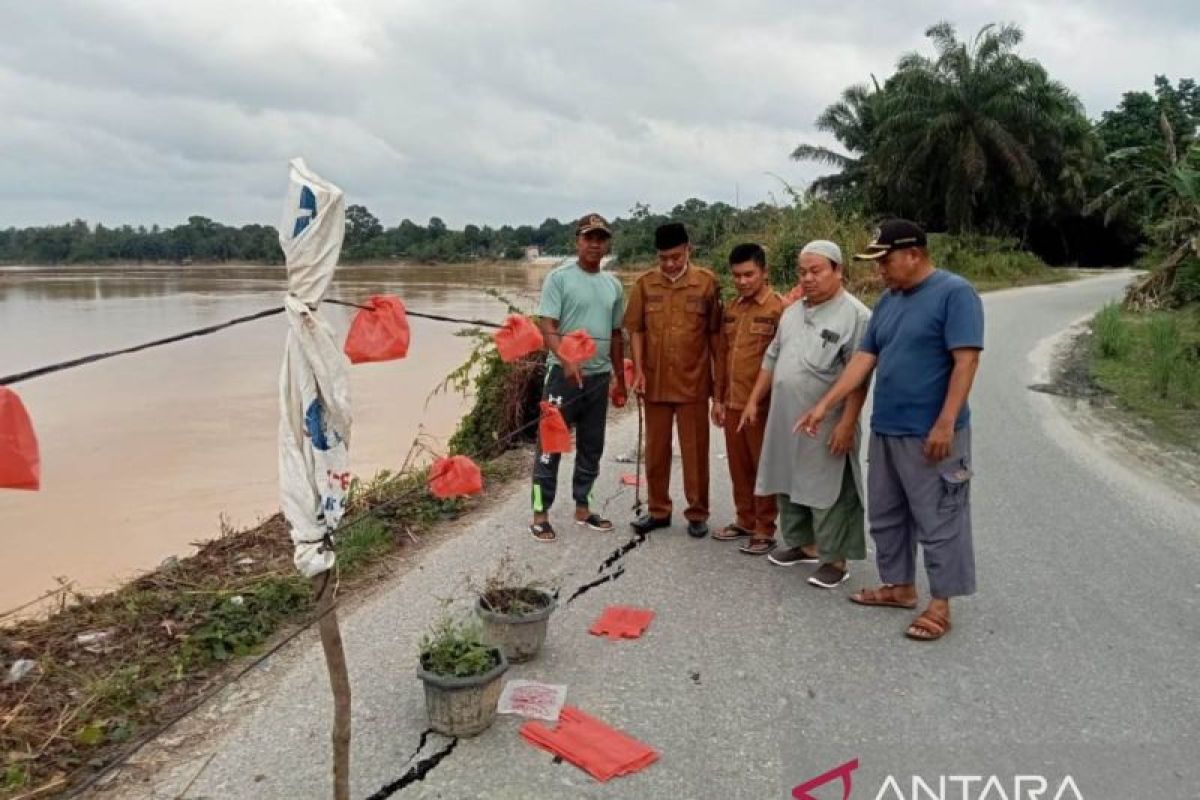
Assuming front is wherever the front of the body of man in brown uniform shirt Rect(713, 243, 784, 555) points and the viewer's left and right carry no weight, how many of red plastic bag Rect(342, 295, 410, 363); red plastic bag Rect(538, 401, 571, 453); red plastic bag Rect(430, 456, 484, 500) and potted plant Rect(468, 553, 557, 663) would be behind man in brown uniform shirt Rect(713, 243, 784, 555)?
0

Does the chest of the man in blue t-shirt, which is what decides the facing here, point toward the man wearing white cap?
no

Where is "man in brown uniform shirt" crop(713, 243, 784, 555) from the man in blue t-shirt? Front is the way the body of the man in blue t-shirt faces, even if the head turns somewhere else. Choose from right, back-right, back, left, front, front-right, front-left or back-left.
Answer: right

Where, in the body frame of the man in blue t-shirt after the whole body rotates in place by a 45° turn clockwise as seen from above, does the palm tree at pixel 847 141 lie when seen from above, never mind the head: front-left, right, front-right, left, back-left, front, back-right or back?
right

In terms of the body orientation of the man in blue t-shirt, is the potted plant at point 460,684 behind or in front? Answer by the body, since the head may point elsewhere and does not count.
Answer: in front

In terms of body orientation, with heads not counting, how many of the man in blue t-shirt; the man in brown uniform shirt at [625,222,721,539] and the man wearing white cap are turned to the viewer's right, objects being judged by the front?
0

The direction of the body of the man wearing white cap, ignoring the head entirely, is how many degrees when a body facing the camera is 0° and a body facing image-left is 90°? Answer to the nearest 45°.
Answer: approximately 45°

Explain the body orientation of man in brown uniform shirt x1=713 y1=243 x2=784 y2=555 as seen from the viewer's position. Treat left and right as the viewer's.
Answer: facing the viewer and to the left of the viewer

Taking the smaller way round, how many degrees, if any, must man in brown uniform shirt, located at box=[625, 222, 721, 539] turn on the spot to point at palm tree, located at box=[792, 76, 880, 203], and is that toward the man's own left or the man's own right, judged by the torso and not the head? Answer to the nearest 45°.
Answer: approximately 180°

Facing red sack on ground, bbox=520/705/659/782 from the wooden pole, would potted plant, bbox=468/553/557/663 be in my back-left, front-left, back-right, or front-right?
front-left

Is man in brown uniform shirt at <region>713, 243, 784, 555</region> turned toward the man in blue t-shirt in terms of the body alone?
no

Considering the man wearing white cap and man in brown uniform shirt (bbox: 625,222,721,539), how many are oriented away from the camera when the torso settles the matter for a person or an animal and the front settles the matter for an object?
0

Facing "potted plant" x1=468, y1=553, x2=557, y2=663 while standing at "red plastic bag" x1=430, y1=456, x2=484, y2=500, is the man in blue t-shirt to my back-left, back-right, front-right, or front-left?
front-left

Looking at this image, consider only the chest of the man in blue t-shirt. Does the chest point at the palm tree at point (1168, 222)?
no

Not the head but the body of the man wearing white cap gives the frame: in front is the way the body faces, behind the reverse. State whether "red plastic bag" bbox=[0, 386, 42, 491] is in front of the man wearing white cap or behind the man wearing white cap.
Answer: in front

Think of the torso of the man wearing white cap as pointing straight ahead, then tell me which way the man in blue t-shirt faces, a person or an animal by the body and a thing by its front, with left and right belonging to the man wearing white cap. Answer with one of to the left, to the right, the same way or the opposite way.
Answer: the same way

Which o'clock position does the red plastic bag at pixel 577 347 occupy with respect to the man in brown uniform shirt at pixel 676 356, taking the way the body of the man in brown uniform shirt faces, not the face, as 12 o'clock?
The red plastic bag is roughly at 2 o'clock from the man in brown uniform shirt.

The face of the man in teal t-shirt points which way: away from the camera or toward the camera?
toward the camera

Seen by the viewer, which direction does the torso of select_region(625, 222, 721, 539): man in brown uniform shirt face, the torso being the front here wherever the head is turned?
toward the camera

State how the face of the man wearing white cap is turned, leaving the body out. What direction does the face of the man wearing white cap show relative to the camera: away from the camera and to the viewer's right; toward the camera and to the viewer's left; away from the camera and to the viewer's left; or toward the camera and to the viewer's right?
toward the camera and to the viewer's left
